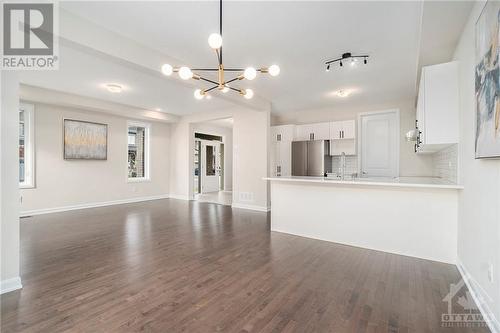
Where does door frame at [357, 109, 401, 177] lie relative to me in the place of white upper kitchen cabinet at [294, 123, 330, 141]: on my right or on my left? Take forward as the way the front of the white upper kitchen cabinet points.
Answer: on my left

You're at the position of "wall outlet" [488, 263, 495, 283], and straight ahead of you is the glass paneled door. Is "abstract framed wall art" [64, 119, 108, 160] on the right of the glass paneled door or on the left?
left

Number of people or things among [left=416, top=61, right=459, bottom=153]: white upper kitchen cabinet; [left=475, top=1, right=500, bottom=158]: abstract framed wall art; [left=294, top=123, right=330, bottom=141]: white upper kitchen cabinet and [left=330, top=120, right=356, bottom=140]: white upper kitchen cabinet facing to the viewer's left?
2

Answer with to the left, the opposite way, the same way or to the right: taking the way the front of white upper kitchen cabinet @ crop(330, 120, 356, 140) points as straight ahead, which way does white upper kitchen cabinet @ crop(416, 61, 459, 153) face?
to the right

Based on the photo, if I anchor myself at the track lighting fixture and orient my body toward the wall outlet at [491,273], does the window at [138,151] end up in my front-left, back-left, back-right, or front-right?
back-right

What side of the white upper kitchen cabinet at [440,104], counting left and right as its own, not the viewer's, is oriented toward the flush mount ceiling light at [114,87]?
front

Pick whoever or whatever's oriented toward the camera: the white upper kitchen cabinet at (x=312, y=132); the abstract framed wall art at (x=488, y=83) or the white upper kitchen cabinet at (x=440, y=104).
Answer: the white upper kitchen cabinet at (x=312, y=132)

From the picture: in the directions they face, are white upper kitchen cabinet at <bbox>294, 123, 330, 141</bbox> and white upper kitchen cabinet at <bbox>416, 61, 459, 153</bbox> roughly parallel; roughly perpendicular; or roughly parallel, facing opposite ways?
roughly perpendicular

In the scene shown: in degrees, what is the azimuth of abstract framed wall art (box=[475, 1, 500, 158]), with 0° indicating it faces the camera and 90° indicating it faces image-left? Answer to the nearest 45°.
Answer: approximately 90°

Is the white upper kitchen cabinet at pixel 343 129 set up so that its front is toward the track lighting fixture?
yes

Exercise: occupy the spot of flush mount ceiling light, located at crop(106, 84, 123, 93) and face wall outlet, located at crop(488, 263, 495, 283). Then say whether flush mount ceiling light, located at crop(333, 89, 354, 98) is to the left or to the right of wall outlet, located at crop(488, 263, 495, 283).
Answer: left

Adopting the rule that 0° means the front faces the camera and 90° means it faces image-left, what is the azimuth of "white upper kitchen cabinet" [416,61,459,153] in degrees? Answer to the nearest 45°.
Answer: approximately 90°

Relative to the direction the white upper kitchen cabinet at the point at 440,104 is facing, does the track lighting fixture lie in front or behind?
in front

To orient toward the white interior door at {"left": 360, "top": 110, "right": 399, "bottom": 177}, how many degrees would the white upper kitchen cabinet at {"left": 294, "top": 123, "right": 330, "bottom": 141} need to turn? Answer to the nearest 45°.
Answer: approximately 90° to its left

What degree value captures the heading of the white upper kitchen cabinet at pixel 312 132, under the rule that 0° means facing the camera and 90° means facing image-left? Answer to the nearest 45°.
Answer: approximately 0°

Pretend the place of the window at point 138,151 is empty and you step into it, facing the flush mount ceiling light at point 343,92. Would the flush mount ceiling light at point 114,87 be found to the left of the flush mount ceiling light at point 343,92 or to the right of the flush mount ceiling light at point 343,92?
right
